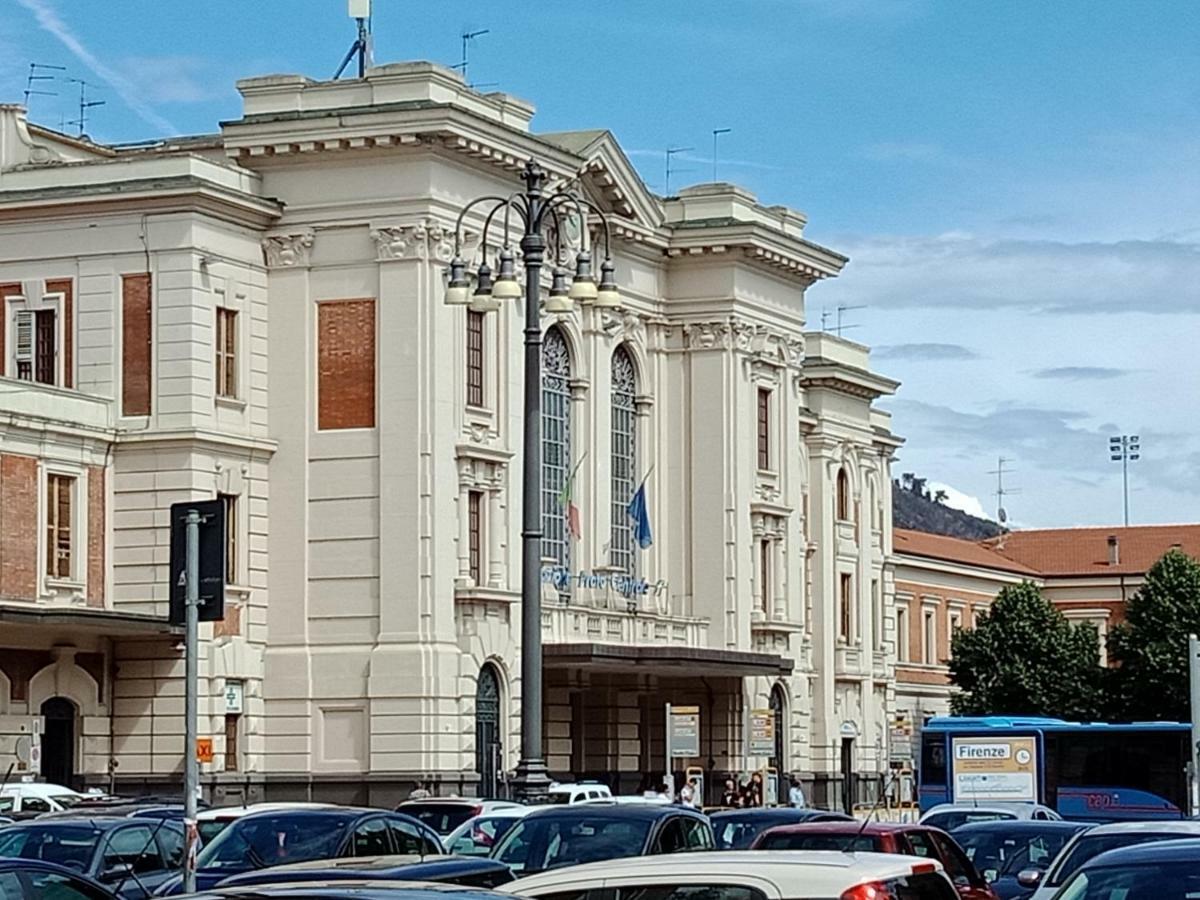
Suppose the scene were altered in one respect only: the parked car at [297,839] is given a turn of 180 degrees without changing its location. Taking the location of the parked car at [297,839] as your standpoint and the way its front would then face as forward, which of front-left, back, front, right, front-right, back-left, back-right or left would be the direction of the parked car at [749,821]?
front

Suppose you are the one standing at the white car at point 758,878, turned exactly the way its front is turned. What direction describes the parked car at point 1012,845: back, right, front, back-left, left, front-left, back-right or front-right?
front-right

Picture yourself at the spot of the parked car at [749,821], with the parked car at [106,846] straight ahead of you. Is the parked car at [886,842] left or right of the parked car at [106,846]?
left

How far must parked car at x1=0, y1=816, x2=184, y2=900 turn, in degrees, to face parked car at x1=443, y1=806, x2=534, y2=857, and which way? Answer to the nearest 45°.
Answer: approximately 180°

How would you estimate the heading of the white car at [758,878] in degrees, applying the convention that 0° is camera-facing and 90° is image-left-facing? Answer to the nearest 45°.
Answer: approximately 135°

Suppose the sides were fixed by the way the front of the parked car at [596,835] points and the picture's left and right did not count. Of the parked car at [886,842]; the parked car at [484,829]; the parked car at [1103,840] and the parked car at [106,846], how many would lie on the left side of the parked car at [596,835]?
2

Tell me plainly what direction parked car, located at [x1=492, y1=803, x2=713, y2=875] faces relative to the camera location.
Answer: facing the viewer and to the left of the viewer

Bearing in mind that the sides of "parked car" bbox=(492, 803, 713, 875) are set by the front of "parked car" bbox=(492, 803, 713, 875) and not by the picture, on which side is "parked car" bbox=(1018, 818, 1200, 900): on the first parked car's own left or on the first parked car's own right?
on the first parked car's own left

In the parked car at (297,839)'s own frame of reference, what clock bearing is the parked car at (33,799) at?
the parked car at (33,799) is roughly at 4 o'clock from the parked car at (297,839).

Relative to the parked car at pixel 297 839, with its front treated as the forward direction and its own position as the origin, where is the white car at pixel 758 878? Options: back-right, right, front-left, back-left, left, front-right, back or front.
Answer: front-left

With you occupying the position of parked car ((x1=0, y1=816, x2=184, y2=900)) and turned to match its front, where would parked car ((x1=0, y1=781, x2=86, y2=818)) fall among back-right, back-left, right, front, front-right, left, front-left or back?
back-right

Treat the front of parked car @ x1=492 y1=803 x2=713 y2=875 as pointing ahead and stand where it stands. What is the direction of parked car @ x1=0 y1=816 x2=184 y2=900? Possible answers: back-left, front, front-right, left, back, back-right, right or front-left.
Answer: front-right

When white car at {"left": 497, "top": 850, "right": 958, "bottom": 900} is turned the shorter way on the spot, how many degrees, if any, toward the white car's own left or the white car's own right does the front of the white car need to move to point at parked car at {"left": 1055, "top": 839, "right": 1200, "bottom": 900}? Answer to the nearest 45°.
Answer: approximately 90° to the white car's own right

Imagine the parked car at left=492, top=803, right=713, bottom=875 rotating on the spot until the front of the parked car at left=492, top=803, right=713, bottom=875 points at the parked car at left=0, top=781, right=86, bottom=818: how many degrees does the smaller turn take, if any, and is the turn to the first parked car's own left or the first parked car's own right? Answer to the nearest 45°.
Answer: approximately 90° to the first parked car's own right
